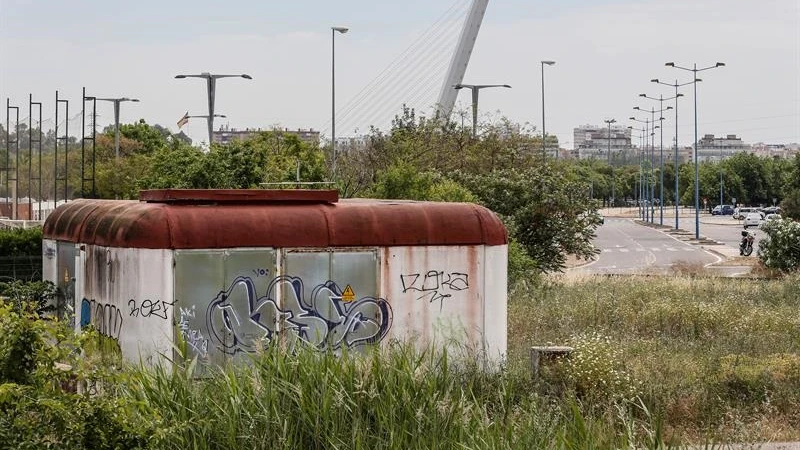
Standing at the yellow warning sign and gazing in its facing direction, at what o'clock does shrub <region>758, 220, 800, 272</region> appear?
The shrub is roughly at 7 o'clock from the yellow warning sign.

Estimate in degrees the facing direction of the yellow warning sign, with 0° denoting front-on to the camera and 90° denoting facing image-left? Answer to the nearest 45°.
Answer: approximately 0°

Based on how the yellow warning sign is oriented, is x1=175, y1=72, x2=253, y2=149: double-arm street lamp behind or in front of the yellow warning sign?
behind

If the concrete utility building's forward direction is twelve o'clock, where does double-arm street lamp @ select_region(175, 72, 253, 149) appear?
The double-arm street lamp is roughly at 6 o'clock from the concrete utility building.

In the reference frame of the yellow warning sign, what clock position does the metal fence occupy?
The metal fence is roughly at 5 o'clock from the yellow warning sign.

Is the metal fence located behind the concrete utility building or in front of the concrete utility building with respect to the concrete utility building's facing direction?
behind
